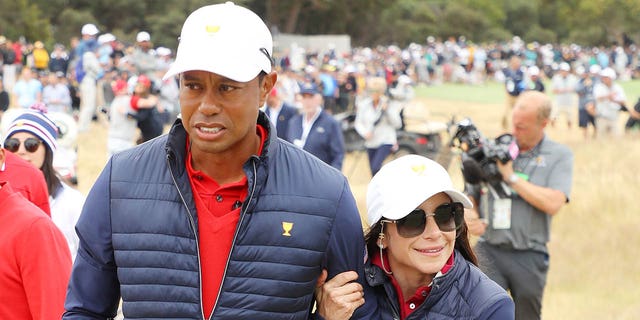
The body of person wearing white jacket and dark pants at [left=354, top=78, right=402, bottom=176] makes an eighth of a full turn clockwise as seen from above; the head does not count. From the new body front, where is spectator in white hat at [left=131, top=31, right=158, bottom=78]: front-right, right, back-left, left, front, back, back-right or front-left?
right

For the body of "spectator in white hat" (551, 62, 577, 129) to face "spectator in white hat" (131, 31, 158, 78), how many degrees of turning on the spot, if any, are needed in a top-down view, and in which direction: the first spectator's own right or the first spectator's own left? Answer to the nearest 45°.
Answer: approximately 45° to the first spectator's own right

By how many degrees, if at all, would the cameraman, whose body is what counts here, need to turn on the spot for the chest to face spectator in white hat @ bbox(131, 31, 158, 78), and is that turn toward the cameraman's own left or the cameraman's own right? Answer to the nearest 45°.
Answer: approximately 90° to the cameraman's own right

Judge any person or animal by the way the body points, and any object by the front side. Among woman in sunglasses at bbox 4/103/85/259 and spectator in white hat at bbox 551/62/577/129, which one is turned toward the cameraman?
the spectator in white hat

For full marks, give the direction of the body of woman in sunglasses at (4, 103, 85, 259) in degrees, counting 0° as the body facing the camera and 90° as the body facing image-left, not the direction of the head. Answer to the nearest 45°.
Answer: approximately 45°

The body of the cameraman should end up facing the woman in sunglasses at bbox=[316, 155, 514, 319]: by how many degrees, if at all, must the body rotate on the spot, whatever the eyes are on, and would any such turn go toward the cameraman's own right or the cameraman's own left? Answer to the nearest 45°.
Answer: approximately 45° to the cameraman's own left

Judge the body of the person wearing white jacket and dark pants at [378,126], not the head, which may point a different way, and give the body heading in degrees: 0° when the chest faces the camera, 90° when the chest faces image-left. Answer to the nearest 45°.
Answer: approximately 0°

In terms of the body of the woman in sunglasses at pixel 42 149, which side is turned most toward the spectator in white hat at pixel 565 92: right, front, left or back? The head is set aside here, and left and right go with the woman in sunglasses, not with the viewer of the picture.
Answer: back

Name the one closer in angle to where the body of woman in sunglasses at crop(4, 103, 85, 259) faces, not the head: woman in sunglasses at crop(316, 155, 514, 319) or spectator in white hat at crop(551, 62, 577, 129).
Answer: the woman in sunglasses

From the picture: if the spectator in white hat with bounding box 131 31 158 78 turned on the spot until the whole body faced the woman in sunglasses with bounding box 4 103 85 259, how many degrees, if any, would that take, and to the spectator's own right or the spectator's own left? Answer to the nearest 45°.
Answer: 0° — they already face them
